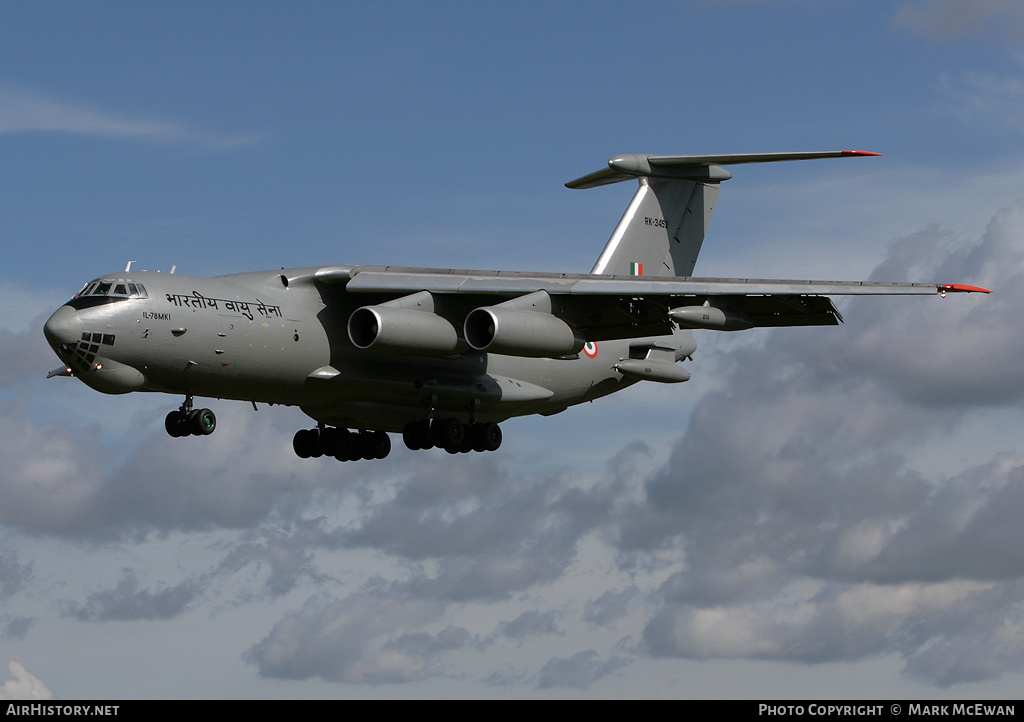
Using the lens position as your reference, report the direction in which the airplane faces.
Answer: facing the viewer and to the left of the viewer
